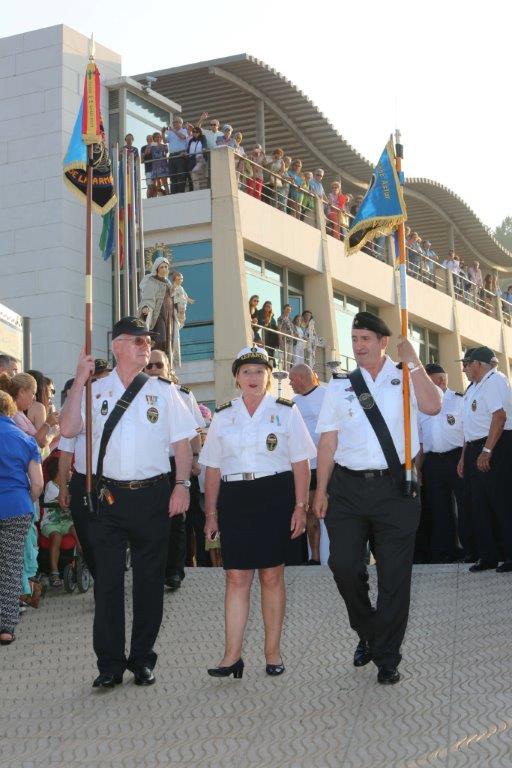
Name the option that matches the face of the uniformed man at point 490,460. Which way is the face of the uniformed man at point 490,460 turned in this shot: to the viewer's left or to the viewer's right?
to the viewer's left

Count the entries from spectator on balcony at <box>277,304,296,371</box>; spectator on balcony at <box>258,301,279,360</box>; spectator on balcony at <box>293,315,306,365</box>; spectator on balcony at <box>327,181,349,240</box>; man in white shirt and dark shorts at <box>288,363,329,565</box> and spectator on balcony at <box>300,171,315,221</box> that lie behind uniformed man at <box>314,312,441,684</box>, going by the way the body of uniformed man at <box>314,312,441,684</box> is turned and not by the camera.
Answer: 6

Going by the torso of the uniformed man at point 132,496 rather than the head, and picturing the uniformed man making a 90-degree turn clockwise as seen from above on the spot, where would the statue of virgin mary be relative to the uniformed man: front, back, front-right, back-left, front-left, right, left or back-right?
right

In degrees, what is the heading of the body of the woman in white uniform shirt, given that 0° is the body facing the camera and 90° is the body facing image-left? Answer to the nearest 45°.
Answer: approximately 0°

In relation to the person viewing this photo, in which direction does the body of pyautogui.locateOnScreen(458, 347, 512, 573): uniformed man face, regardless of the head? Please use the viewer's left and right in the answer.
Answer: facing the viewer and to the left of the viewer

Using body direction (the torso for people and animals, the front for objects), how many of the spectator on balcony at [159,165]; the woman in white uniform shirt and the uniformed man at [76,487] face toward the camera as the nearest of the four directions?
3

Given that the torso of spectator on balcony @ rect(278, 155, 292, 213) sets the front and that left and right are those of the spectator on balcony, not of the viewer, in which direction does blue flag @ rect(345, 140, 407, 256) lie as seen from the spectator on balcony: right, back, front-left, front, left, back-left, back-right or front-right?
front-left

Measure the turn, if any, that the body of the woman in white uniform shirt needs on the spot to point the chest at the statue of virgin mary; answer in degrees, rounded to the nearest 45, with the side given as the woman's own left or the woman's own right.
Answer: approximately 180°

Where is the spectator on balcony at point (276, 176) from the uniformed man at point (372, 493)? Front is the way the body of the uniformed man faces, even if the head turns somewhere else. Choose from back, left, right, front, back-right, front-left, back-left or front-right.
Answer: back

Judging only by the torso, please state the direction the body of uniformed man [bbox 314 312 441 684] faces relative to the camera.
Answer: toward the camera

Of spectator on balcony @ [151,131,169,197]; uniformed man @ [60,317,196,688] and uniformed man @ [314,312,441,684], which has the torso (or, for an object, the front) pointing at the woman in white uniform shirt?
the spectator on balcony

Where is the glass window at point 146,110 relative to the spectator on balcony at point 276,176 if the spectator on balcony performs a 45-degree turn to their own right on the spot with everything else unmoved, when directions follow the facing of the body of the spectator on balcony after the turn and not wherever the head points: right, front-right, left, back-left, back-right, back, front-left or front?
front

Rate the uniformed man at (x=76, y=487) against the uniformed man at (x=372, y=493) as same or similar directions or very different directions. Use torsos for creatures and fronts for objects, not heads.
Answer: same or similar directions

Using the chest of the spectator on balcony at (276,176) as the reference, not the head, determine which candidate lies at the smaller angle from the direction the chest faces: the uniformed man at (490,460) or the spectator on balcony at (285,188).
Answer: the uniformed man

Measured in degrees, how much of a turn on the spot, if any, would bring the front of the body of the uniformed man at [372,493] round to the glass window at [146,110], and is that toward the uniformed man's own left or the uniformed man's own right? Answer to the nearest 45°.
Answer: approximately 180°

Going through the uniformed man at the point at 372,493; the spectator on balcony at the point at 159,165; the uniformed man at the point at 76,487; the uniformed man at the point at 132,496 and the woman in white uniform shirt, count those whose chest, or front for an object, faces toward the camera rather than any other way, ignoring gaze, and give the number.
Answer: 5

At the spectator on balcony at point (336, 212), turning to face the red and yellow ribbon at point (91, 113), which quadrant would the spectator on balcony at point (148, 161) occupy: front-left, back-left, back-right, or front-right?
front-right

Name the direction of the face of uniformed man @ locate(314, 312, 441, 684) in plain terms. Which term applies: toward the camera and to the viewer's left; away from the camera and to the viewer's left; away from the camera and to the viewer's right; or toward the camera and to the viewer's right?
toward the camera and to the viewer's left

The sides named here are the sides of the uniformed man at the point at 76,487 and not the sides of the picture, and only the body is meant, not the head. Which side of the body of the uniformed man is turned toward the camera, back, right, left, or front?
front
